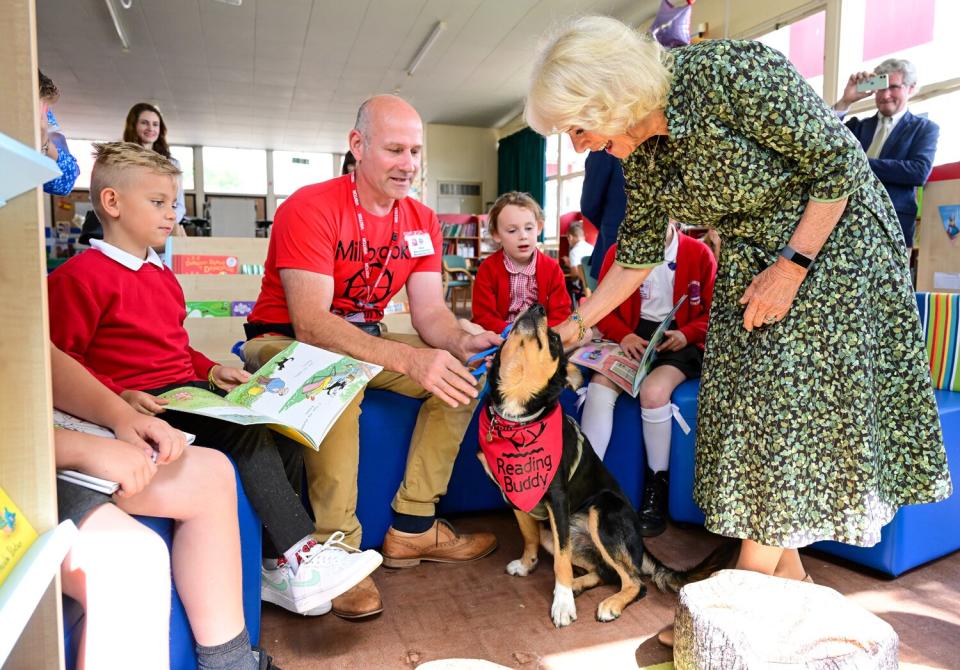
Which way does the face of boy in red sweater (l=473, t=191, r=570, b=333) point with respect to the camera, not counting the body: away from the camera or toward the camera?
toward the camera

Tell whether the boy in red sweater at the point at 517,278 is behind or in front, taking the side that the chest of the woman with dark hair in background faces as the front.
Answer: in front

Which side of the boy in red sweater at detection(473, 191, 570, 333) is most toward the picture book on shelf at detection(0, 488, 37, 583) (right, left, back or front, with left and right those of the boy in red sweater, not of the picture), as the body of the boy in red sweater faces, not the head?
front

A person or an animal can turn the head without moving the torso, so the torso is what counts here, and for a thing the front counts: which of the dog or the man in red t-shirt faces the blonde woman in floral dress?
the man in red t-shirt

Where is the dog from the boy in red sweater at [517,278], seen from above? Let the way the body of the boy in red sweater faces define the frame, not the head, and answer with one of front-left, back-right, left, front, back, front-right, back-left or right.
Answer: front

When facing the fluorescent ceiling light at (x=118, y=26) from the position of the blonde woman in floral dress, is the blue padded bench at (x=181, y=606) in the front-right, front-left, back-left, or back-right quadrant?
front-left

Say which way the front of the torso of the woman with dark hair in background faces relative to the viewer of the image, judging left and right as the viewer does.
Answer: facing the viewer

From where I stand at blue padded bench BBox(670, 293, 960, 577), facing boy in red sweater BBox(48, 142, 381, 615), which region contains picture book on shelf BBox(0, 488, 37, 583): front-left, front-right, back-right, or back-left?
front-left

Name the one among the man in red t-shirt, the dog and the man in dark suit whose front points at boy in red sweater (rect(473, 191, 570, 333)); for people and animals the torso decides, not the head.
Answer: the man in dark suit

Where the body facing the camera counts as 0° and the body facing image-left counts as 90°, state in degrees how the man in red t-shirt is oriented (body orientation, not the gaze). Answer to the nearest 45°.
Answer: approximately 315°

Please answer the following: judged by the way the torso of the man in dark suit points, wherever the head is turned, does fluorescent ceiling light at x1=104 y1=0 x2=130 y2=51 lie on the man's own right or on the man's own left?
on the man's own right

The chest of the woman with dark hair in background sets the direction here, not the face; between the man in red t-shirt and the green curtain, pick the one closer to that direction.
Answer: the man in red t-shirt

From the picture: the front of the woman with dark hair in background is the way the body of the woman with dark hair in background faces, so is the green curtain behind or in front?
behind

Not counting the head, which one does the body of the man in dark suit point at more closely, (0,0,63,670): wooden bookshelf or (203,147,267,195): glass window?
the wooden bookshelf

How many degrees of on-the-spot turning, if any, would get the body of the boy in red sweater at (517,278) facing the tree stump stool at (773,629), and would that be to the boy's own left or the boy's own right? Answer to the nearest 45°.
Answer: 0° — they already face it

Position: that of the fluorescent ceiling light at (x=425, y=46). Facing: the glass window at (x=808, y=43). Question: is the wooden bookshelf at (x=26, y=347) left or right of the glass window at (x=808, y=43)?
right

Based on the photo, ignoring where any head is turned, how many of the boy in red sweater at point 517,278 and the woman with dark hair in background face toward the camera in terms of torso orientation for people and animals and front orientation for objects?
2

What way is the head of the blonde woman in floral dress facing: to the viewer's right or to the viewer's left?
to the viewer's left

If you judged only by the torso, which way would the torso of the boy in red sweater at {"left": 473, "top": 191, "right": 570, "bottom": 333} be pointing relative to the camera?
toward the camera
